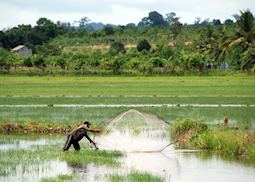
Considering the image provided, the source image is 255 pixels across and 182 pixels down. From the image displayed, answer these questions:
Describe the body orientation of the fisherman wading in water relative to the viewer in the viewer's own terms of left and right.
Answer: facing to the right of the viewer

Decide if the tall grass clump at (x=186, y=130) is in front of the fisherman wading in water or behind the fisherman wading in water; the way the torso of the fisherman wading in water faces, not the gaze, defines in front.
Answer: in front
